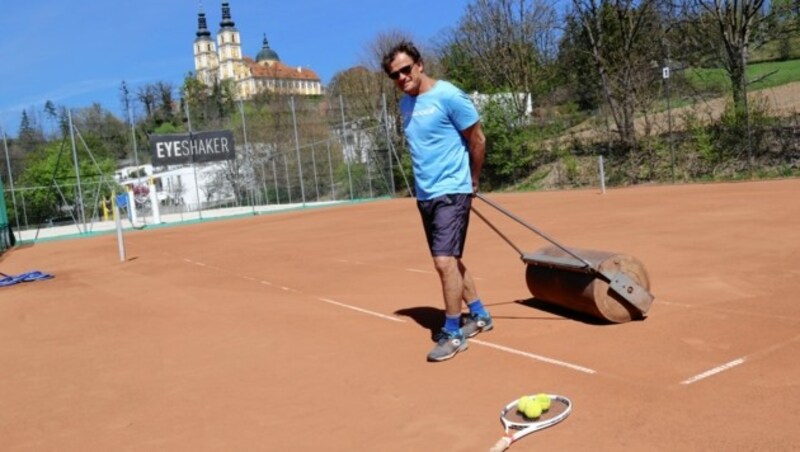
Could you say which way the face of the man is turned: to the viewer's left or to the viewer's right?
to the viewer's left

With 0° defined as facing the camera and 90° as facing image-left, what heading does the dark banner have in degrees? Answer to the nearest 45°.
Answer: approximately 0°

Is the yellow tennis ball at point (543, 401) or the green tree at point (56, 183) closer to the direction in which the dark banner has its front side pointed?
the yellow tennis ball

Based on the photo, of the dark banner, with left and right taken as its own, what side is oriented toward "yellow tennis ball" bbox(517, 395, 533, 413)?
front

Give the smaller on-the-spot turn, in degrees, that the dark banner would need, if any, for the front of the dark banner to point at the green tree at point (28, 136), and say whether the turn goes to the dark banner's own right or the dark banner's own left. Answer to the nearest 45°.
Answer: approximately 135° to the dark banner's own right

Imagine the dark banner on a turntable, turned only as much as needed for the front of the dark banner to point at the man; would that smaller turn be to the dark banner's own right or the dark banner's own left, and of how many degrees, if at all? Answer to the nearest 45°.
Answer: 0° — it already faces them

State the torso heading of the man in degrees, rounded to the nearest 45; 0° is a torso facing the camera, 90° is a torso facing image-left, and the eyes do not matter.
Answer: approximately 45°

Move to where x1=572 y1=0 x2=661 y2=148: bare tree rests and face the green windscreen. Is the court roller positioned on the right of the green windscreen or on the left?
left

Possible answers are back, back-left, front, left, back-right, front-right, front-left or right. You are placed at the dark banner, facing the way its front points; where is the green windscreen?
front-right

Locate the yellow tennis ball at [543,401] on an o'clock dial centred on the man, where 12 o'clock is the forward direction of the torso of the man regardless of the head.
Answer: The yellow tennis ball is roughly at 10 o'clock from the man.

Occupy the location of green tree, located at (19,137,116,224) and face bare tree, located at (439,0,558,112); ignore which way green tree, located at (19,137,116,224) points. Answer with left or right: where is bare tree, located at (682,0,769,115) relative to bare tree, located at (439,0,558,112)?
right

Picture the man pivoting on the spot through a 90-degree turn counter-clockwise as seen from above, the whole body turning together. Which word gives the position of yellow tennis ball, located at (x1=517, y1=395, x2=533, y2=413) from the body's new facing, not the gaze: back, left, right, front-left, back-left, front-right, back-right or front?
front-right

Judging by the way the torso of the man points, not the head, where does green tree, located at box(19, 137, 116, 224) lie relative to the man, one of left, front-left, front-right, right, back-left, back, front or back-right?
right

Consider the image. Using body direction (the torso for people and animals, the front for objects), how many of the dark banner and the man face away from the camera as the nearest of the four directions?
0

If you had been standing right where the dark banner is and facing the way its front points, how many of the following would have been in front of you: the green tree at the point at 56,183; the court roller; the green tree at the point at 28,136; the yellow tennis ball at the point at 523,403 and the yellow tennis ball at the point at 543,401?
3
